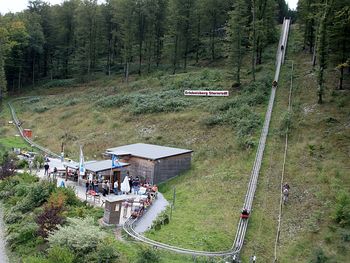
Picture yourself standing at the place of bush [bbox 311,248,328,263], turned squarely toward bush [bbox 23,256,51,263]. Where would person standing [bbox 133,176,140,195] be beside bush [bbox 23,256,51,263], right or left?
right

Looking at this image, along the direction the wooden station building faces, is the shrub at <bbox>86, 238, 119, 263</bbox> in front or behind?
in front

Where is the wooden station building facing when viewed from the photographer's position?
facing the viewer and to the left of the viewer

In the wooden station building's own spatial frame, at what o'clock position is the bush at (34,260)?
The bush is roughly at 11 o'clock from the wooden station building.

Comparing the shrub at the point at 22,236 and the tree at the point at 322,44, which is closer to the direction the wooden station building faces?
the shrub

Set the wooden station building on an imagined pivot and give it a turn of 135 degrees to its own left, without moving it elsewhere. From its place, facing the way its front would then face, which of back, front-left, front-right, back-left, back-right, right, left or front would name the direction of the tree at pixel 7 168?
back

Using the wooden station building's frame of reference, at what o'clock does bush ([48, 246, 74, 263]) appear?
The bush is roughly at 11 o'clock from the wooden station building.

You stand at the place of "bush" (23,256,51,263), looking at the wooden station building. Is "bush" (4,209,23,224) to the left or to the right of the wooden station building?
left

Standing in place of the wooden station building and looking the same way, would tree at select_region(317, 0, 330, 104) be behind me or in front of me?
behind

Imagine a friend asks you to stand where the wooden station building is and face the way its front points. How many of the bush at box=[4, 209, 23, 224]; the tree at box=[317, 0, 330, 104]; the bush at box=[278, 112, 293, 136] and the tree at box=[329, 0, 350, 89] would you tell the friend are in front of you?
1

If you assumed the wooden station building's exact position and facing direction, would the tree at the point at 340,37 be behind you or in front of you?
behind

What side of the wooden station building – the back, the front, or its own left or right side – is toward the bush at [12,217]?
front

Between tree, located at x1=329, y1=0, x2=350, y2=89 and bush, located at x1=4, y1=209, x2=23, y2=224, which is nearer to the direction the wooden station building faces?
the bush

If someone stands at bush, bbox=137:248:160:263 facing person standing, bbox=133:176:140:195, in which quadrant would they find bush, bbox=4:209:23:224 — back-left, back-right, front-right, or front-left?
front-left

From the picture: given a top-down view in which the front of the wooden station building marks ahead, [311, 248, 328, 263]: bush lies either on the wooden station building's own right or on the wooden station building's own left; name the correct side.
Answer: on the wooden station building's own left

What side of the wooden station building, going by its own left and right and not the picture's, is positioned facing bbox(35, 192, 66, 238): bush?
front
